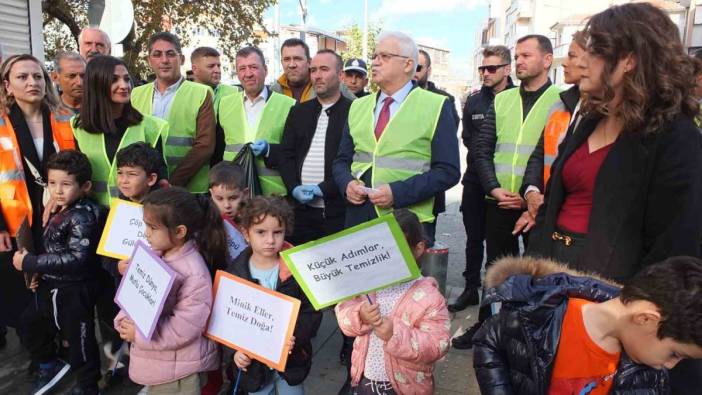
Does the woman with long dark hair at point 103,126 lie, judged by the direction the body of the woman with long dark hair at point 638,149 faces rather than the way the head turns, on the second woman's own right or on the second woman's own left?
on the second woman's own right

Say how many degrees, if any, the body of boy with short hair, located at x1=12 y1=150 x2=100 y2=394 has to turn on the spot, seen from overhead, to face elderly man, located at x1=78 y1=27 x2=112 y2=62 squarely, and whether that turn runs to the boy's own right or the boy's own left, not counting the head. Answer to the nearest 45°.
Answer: approximately 135° to the boy's own right

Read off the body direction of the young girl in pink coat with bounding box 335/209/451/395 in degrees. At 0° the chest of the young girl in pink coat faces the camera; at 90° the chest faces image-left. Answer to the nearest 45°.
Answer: approximately 45°

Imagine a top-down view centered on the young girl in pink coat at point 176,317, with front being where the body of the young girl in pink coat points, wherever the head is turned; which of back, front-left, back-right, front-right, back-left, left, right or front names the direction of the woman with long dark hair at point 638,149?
back-left

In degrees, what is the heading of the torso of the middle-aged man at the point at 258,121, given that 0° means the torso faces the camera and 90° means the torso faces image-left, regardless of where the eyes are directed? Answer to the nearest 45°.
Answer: approximately 0°

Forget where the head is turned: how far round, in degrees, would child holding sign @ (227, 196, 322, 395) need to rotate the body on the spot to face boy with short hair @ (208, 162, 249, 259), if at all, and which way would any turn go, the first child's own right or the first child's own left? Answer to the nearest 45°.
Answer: approximately 180°

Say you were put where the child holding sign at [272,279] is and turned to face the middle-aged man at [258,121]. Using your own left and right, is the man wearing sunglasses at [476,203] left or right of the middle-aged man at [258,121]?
right

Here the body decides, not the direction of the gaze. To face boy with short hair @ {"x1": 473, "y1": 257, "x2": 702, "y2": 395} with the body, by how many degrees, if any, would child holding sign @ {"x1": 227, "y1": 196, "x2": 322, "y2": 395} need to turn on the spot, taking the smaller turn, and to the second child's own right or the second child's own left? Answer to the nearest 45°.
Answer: approximately 45° to the second child's own left

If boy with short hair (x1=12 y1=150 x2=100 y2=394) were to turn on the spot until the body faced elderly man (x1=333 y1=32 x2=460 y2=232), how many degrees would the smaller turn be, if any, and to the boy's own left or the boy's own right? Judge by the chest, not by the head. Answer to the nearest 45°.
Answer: approximately 135° to the boy's own left
